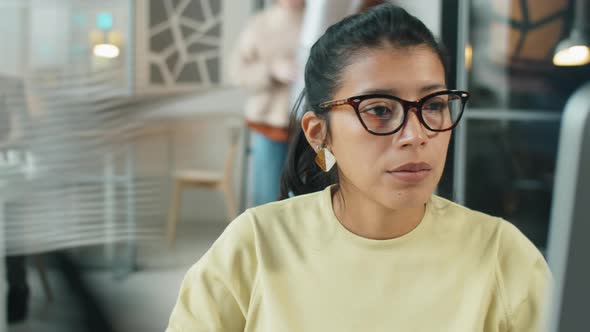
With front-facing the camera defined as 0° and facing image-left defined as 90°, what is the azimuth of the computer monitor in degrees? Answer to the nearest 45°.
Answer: approximately 135°

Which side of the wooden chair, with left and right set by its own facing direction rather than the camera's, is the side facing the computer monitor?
left

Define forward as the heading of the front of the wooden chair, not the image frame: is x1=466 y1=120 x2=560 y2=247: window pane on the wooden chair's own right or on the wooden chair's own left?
on the wooden chair's own right

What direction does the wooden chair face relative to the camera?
to the viewer's left

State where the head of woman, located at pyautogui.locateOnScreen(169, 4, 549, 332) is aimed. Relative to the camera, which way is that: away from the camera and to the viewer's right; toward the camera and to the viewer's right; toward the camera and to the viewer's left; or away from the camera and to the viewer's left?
toward the camera and to the viewer's right
